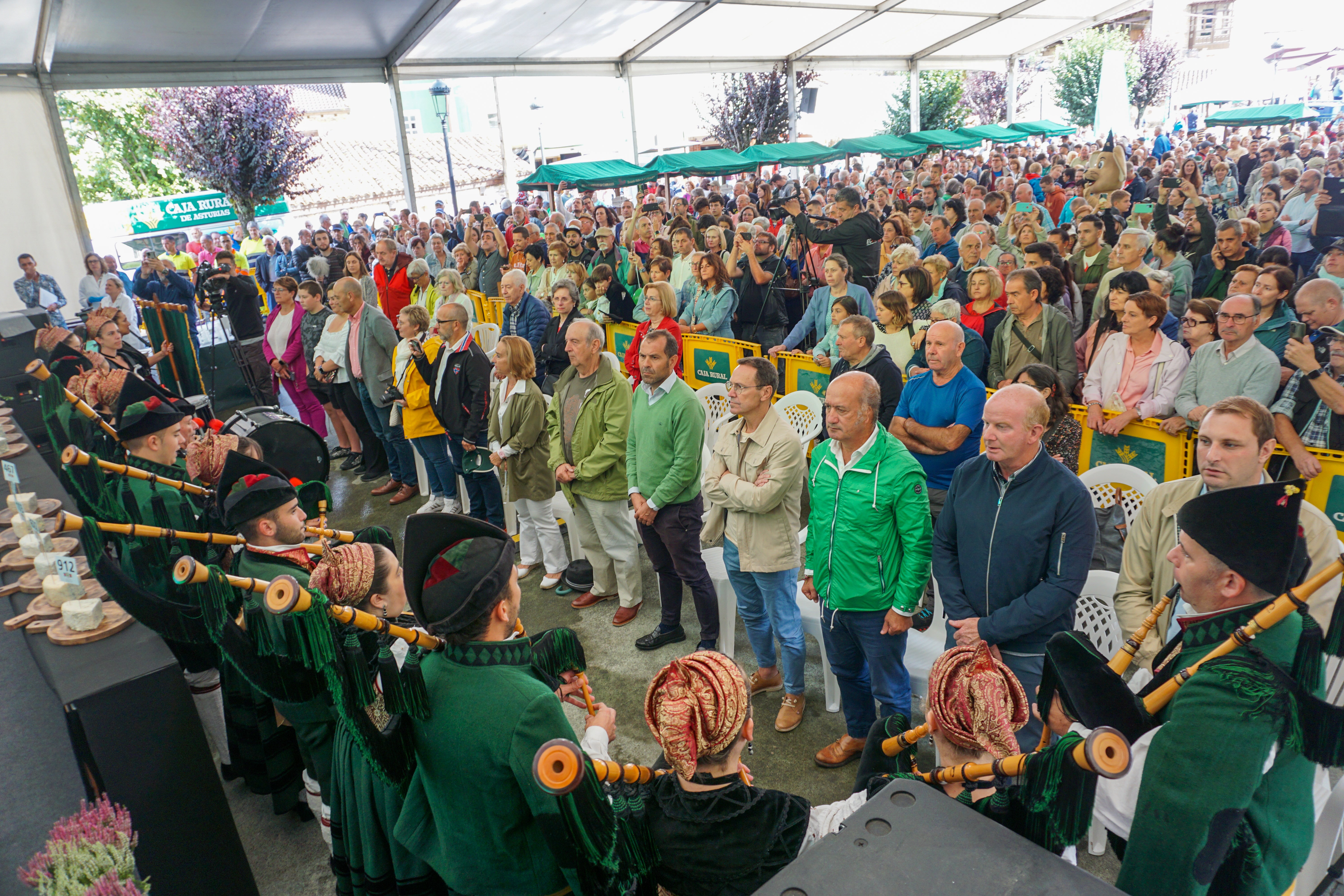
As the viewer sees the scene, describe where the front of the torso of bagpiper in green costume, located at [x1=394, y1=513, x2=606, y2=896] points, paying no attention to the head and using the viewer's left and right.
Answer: facing away from the viewer and to the right of the viewer

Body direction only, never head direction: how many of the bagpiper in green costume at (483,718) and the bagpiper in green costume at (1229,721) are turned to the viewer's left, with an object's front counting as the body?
1

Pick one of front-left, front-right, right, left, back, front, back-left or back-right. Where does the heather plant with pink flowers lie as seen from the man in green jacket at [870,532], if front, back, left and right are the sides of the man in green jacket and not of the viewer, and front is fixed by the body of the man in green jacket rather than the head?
front

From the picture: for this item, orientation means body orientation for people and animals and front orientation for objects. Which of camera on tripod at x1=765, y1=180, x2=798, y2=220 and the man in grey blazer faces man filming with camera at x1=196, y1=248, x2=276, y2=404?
the camera on tripod

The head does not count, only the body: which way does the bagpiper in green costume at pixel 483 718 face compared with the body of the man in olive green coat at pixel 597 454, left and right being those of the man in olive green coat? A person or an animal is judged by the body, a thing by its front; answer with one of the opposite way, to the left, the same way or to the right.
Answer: the opposite way

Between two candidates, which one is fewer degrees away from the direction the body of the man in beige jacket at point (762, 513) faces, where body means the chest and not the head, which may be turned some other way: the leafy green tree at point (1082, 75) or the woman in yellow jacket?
the woman in yellow jacket

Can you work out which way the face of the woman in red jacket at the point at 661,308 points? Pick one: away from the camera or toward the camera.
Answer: toward the camera

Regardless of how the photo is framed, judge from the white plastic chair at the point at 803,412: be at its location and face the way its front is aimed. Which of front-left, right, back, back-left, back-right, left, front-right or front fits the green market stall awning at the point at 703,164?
back-right

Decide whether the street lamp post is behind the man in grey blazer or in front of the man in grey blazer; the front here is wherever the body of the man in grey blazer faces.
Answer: behind

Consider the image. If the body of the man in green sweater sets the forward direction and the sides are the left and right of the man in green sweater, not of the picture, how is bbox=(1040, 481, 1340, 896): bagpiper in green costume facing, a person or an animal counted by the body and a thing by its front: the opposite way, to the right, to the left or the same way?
to the right

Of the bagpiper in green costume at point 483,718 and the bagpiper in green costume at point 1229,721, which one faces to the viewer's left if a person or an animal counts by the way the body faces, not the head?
the bagpiper in green costume at point 1229,721

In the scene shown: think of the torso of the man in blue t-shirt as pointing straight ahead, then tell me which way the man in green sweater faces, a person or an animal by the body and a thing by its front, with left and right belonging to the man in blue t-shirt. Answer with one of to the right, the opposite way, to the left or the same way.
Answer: the same way

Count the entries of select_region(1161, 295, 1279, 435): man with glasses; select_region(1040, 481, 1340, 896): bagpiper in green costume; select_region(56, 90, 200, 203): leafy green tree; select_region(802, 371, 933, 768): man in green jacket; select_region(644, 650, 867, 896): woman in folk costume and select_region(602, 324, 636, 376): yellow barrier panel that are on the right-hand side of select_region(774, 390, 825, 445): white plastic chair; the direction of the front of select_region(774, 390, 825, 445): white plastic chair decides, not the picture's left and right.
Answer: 2

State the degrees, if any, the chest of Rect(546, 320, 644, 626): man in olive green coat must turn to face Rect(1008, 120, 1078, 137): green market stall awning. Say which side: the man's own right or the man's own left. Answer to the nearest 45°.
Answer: approximately 180°

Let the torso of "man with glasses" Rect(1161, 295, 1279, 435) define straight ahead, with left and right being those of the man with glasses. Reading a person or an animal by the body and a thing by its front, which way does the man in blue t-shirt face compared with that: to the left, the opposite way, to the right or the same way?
the same way

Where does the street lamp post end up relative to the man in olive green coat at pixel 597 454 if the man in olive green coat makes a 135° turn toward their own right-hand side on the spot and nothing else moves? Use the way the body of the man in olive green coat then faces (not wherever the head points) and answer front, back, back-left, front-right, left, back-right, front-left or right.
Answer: front

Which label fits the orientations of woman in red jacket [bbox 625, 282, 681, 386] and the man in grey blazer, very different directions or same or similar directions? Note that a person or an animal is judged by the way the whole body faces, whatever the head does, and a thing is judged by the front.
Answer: same or similar directions

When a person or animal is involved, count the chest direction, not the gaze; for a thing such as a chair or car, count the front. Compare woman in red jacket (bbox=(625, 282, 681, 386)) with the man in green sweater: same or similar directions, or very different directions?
same or similar directions

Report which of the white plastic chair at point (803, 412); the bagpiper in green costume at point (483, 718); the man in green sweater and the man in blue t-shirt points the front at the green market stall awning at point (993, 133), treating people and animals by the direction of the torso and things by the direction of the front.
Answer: the bagpiper in green costume

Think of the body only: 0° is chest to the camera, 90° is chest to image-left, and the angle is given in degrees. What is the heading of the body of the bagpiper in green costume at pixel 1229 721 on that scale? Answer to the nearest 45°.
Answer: approximately 90°

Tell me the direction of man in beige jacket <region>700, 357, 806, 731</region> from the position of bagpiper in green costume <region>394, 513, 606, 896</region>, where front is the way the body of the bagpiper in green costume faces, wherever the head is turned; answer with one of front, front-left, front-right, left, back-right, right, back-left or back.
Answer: front

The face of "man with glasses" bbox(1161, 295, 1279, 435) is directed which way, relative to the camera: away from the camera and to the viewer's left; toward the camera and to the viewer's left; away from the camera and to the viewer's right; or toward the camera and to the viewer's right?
toward the camera and to the viewer's left

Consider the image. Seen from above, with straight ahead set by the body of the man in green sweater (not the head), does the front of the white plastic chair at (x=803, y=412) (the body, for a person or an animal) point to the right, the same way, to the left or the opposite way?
the same way
